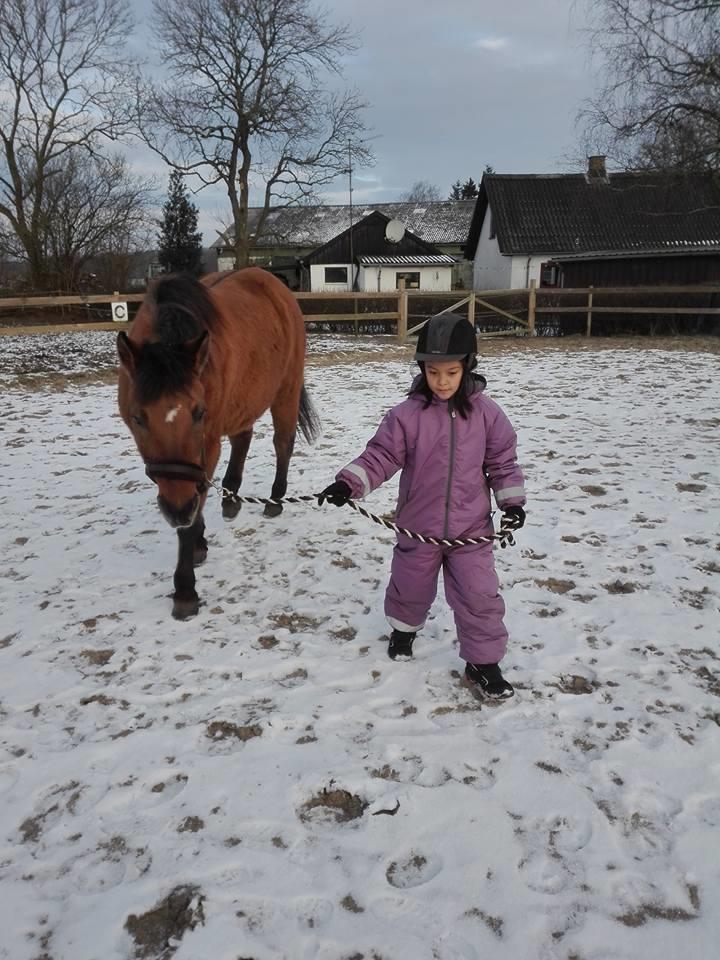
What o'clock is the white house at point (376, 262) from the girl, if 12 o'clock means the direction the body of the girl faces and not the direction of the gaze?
The white house is roughly at 6 o'clock from the girl.

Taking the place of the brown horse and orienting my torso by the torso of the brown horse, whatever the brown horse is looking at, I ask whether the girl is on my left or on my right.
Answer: on my left

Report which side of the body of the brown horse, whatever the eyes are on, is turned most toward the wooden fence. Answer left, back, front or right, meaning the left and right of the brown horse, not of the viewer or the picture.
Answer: back

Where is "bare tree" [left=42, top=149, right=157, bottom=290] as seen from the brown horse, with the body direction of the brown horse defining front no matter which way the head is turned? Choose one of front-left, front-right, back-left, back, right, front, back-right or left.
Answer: back-right

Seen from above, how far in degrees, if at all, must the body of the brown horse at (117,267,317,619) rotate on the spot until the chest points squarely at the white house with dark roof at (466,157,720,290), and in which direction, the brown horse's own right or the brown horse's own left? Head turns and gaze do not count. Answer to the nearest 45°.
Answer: approximately 180°

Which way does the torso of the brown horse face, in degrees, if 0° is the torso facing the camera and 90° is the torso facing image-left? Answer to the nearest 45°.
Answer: approximately 45°

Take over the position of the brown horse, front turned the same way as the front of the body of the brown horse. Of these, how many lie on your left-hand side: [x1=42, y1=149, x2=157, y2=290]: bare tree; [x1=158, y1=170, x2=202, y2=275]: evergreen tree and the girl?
1

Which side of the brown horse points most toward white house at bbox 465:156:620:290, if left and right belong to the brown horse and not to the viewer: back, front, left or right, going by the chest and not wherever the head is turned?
back

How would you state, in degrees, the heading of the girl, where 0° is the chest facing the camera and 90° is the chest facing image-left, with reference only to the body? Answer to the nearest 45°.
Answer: approximately 0°

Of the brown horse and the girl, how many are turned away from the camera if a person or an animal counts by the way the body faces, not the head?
0
